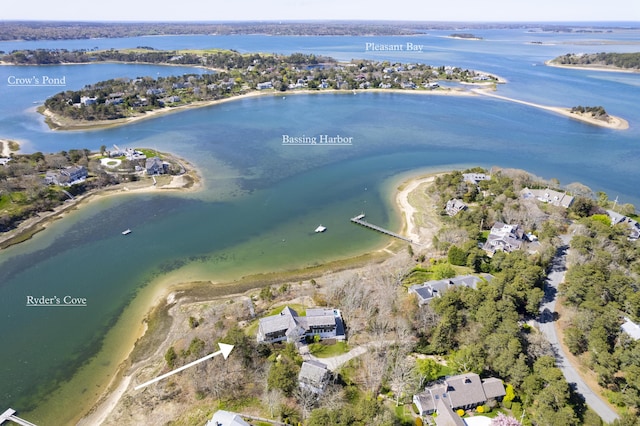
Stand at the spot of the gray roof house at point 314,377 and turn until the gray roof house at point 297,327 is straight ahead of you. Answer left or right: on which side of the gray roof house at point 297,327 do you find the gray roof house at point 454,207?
right

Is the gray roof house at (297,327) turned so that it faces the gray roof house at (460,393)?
no

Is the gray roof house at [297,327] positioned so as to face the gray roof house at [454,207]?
no

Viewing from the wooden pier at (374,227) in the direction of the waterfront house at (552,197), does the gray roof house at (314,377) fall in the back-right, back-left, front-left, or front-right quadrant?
back-right

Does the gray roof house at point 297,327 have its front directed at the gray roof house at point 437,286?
no
